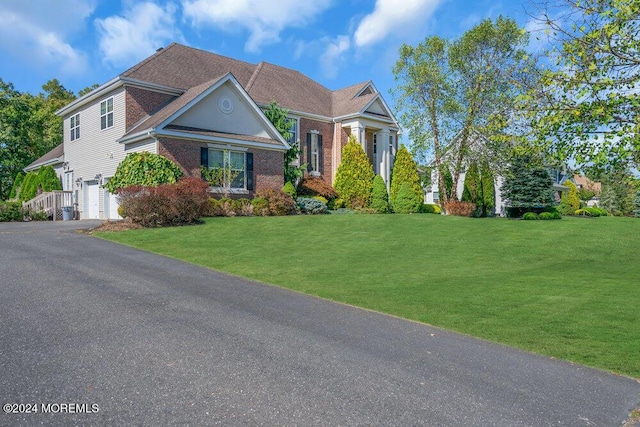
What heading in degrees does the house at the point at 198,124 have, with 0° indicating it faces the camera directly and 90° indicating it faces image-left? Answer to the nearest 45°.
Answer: approximately 315°

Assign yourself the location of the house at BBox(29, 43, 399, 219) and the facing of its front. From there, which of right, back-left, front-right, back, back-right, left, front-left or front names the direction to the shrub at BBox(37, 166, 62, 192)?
back

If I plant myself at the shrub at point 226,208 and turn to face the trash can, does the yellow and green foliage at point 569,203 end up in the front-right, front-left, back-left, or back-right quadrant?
back-right

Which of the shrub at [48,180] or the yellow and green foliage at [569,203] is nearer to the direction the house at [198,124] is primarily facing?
the yellow and green foliage

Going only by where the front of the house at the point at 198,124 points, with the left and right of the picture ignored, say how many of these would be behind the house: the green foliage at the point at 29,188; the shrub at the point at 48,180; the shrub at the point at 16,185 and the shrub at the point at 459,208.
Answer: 3

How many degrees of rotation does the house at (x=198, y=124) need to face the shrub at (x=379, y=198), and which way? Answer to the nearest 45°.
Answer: approximately 45° to its left

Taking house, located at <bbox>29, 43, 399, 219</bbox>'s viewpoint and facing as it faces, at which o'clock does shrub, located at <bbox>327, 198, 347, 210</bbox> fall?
The shrub is roughly at 10 o'clock from the house.

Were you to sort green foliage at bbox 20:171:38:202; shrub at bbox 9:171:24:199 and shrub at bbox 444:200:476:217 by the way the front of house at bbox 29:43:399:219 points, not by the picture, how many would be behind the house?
2

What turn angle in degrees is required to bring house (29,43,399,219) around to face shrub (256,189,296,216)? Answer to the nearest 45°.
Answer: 0° — it already faces it

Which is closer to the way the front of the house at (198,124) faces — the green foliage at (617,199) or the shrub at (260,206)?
the shrub

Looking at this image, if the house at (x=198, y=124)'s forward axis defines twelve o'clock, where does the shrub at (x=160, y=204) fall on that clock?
The shrub is roughly at 2 o'clock from the house.

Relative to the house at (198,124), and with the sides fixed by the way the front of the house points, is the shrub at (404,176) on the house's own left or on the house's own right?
on the house's own left

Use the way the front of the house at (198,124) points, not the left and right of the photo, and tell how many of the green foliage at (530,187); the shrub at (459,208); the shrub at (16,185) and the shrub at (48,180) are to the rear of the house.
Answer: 2

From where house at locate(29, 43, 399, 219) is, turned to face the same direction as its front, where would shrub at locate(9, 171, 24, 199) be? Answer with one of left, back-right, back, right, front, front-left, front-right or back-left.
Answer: back
